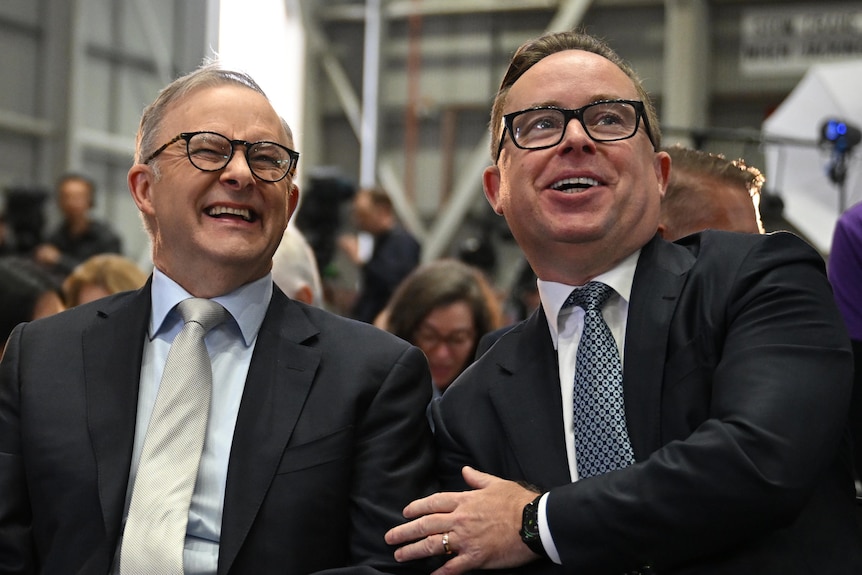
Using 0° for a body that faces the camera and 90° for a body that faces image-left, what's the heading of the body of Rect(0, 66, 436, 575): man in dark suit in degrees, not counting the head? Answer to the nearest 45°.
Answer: approximately 0°

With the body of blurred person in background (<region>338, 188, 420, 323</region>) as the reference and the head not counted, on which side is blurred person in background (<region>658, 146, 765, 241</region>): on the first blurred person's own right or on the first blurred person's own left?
on the first blurred person's own left

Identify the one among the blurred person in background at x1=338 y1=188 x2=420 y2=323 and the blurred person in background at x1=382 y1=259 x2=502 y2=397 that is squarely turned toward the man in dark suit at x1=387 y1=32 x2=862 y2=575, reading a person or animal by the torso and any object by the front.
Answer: the blurred person in background at x1=382 y1=259 x2=502 y2=397

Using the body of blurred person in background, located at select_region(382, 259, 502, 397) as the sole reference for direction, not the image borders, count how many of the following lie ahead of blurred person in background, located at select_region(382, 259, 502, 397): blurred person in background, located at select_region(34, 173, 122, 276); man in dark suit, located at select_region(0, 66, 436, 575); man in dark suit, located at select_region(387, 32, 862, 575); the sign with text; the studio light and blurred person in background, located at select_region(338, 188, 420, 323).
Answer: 2

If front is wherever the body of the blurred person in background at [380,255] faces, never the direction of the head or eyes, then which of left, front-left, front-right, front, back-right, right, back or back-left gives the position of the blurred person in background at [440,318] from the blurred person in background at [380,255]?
left

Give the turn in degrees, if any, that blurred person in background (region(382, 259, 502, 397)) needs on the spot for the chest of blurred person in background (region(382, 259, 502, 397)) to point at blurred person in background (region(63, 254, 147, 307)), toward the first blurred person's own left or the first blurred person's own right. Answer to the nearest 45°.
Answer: approximately 90° to the first blurred person's own right
